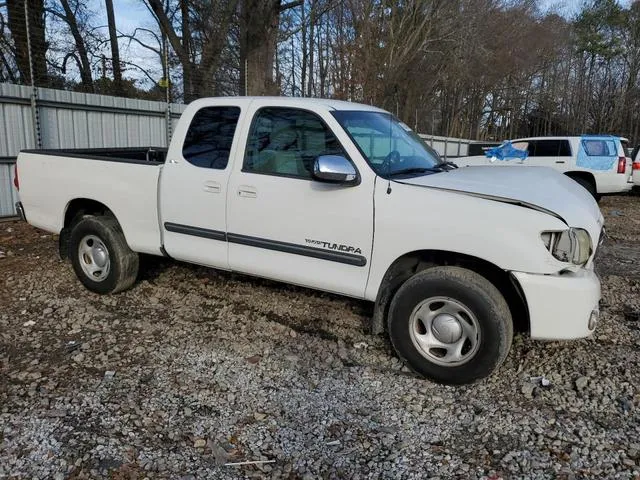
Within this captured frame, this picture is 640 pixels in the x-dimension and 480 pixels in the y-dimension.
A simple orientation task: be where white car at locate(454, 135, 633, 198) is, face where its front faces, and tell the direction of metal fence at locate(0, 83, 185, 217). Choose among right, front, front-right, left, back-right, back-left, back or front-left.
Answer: front-left

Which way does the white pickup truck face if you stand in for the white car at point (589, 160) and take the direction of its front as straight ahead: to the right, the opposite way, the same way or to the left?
the opposite way

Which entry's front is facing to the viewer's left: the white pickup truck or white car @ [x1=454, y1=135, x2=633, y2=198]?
the white car

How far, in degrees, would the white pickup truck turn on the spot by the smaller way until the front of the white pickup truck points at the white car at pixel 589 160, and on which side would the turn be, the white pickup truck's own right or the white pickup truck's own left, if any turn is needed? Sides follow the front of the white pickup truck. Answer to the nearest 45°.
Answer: approximately 90° to the white pickup truck's own left

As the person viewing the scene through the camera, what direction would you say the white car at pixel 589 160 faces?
facing to the left of the viewer

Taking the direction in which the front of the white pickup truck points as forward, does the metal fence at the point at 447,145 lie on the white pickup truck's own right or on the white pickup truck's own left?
on the white pickup truck's own left

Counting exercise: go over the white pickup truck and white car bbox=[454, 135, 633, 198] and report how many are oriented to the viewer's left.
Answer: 1

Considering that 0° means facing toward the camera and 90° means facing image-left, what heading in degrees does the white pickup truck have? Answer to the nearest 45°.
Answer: approximately 315°

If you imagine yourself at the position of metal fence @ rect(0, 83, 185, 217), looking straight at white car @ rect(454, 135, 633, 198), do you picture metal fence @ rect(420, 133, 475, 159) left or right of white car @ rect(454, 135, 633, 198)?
left

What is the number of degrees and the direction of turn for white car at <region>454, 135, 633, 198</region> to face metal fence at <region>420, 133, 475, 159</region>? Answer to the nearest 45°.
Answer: approximately 45° to its right
